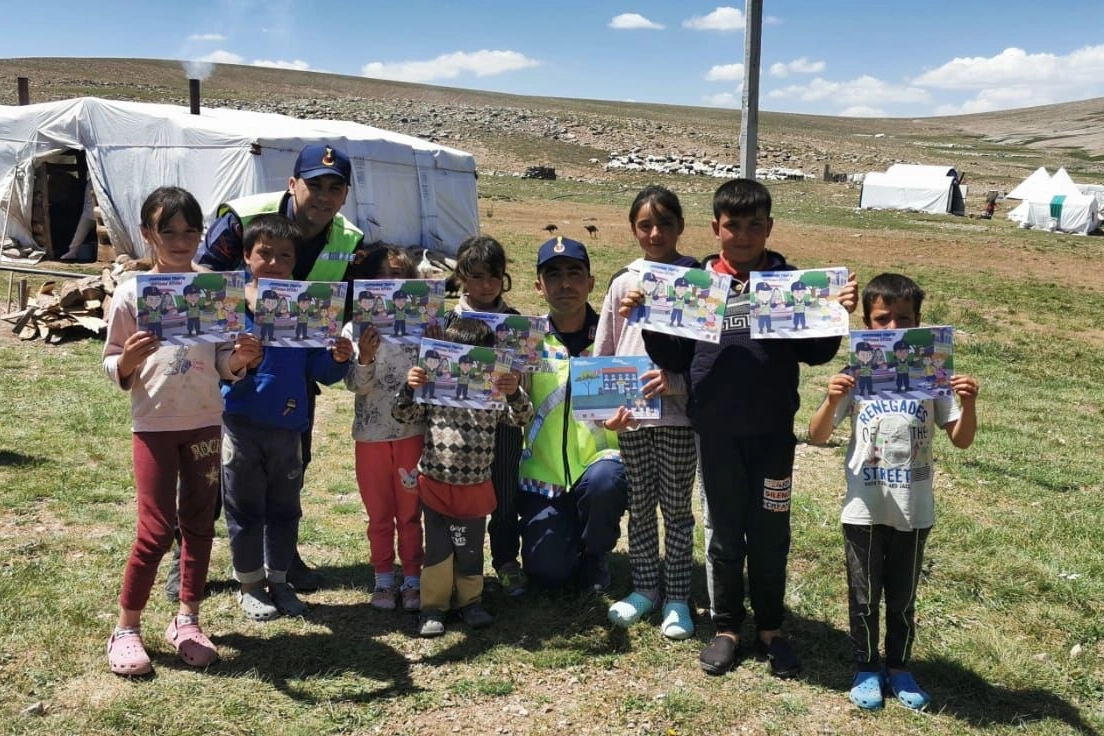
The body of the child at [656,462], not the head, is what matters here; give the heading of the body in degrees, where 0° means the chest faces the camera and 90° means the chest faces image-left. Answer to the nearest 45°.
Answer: approximately 0°

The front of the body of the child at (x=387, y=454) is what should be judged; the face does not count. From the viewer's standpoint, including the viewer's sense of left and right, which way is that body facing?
facing the viewer

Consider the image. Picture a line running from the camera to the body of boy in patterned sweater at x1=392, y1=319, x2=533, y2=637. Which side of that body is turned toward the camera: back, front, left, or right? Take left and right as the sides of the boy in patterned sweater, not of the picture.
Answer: front

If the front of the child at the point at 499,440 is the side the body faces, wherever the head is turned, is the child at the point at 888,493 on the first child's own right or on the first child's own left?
on the first child's own left

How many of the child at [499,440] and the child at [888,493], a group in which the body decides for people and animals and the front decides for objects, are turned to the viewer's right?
0

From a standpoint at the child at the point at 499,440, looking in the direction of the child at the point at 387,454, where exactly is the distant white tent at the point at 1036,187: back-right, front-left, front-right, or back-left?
back-right

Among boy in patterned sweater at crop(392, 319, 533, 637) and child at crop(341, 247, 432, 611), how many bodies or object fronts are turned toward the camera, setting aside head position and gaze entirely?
2

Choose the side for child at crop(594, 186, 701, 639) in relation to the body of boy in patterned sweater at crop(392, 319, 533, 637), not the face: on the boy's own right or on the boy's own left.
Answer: on the boy's own left
